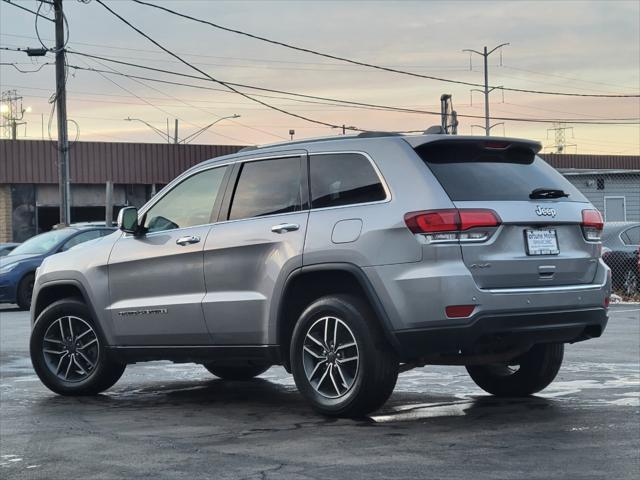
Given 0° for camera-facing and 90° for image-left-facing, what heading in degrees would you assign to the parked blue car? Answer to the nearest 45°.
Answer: approximately 45°

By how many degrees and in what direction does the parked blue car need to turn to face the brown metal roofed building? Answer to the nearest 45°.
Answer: approximately 135° to its right

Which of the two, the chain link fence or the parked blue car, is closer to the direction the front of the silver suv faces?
the parked blue car

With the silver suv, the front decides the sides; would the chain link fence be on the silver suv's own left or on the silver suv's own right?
on the silver suv's own right

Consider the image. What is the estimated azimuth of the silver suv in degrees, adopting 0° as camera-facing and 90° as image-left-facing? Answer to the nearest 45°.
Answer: approximately 135°
